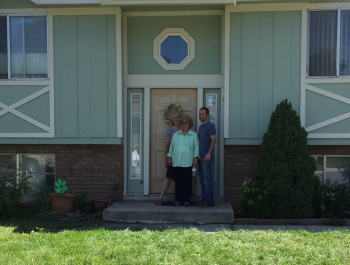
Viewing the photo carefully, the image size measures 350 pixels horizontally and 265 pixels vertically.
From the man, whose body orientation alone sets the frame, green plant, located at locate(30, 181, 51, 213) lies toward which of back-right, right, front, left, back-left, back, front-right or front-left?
front-right

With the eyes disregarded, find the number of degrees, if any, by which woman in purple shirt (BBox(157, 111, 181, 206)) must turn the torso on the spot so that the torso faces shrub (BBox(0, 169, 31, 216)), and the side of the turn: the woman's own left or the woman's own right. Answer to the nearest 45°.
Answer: approximately 135° to the woman's own right

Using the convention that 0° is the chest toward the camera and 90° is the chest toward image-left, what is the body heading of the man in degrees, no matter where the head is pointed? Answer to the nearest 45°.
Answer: approximately 45°

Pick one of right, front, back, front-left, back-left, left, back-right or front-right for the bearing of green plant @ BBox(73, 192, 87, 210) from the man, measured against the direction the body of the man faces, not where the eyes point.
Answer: front-right

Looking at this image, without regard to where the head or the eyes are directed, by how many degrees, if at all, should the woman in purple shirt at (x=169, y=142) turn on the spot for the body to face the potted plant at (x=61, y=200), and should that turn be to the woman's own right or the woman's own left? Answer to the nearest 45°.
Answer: approximately 135° to the woman's own right
